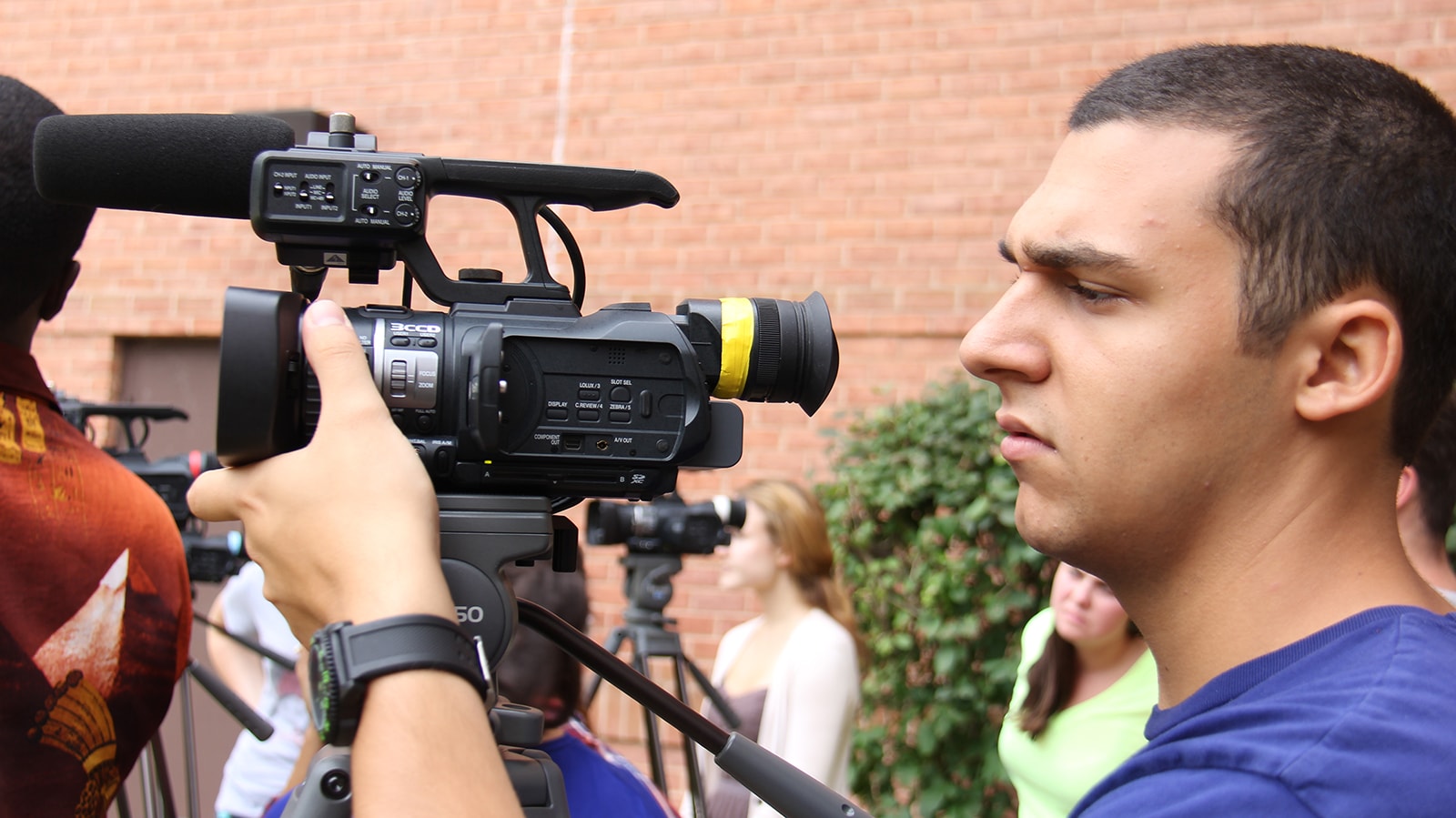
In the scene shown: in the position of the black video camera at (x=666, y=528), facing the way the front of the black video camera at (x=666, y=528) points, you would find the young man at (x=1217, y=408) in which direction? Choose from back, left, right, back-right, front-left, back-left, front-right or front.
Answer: left

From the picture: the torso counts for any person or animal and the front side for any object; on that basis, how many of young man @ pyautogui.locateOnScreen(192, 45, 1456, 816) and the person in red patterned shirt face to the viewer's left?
1

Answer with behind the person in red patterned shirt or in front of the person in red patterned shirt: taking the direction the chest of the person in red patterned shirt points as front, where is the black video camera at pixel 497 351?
behind

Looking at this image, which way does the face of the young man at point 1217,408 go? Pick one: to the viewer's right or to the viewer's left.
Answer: to the viewer's left

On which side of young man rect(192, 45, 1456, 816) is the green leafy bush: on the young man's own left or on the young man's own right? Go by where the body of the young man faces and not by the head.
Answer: on the young man's own right

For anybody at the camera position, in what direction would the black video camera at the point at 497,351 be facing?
facing to the left of the viewer

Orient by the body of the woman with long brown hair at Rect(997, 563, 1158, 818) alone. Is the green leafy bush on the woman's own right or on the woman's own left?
on the woman's own right

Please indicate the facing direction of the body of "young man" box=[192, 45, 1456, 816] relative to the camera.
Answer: to the viewer's left

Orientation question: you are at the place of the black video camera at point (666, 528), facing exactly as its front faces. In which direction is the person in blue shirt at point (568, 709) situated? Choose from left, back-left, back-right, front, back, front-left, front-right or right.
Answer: left

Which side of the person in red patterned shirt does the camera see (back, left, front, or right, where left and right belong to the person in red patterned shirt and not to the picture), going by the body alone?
back

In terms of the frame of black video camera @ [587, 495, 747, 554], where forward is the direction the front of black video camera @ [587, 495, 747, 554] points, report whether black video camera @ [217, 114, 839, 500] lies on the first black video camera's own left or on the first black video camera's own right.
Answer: on the first black video camera's own left

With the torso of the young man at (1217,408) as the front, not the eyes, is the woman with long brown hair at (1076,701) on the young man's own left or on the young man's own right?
on the young man's own right

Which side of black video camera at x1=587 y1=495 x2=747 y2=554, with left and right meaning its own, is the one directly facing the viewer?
left

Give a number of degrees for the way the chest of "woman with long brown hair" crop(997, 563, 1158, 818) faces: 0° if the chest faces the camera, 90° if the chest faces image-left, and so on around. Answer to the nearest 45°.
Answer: approximately 45°

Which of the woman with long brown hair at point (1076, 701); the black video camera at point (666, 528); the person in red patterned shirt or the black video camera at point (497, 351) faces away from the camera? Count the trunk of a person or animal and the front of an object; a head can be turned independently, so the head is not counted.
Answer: the person in red patterned shirt

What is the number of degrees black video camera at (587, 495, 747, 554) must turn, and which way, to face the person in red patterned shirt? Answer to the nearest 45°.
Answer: approximately 90° to its left

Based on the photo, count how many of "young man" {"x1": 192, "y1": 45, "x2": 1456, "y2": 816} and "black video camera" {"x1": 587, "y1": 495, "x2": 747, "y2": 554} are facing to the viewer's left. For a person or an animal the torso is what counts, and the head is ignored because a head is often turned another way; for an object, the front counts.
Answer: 2

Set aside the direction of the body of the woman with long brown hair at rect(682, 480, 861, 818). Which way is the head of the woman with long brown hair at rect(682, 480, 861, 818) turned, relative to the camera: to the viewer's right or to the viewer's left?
to the viewer's left
